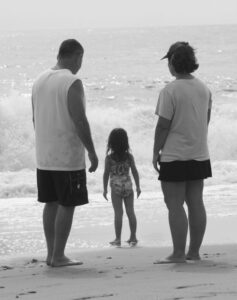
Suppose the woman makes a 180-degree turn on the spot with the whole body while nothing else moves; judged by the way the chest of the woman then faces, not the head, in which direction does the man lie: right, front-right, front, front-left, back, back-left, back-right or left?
back-right

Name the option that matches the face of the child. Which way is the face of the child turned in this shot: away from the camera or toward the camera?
away from the camera

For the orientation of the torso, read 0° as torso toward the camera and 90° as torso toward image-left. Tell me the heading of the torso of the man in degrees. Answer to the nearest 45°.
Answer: approximately 225°

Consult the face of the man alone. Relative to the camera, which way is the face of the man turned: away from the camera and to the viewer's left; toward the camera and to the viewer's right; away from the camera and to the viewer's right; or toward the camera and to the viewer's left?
away from the camera and to the viewer's right

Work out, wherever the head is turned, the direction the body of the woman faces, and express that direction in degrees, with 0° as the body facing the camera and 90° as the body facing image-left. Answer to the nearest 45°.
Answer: approximately 135°
